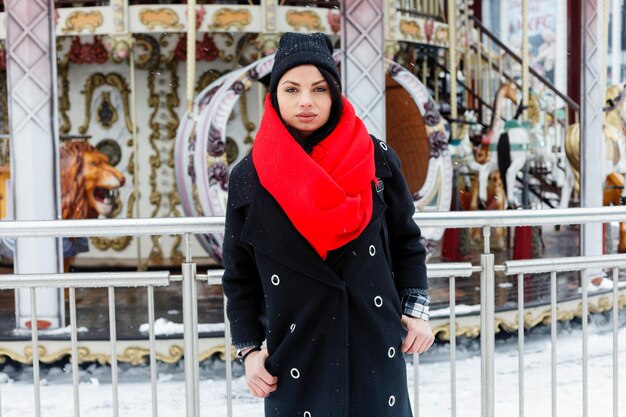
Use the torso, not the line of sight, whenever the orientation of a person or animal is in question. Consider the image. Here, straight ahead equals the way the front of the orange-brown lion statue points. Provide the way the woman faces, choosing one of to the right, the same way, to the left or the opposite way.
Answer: to the right

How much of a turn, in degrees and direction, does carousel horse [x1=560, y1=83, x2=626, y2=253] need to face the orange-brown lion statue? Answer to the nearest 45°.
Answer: approximately 135° to its right

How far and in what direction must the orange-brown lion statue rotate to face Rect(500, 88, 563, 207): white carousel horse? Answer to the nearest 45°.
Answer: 0° — it already faces it

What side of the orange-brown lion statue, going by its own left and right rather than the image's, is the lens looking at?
right

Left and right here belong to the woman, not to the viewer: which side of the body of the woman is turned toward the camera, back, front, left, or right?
front

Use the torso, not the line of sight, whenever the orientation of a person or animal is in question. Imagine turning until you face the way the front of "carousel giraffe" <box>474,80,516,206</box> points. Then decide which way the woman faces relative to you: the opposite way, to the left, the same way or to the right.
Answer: to the right

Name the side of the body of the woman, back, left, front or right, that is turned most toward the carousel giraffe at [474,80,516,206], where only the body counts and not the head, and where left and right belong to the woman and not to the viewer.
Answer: back

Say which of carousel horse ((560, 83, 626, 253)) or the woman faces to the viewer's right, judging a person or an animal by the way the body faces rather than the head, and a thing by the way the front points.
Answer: the carousel horse

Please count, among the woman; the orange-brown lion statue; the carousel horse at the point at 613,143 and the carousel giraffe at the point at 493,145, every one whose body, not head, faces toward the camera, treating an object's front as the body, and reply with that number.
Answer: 1

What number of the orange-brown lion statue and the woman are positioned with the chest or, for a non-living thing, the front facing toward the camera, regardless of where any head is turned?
1
